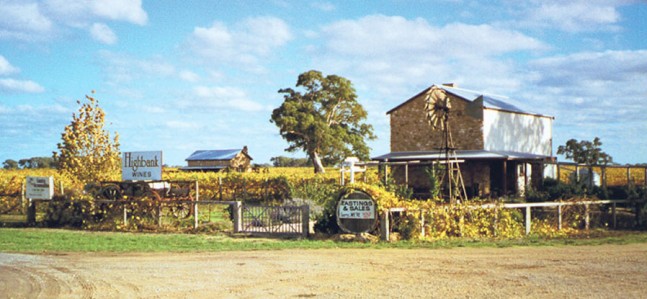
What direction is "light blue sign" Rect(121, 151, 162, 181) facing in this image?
toward the camera

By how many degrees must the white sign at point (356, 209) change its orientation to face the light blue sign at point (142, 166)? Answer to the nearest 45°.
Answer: approximately 135° to its right

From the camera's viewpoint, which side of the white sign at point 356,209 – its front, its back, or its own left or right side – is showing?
front

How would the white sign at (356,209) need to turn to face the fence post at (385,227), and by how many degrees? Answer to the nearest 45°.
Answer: approximately 45° to its left

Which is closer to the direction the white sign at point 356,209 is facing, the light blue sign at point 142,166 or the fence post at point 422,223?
the fence post

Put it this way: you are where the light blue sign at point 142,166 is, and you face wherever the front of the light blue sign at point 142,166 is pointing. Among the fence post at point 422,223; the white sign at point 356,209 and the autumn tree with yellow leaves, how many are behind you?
1

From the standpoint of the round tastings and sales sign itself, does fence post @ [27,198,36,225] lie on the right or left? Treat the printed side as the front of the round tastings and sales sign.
on its right

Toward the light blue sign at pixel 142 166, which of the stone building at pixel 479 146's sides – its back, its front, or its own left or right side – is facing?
right

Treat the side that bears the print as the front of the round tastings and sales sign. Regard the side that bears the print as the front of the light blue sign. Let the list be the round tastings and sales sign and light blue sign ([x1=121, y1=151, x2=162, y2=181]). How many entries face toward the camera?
2
